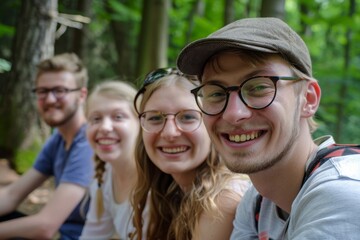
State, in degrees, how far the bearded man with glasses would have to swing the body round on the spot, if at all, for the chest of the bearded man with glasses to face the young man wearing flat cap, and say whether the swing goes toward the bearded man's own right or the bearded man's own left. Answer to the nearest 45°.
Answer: approximately 45° to the bearded man's own left

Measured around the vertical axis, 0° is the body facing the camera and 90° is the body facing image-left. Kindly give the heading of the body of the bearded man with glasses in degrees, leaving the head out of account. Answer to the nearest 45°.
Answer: approximately 45°

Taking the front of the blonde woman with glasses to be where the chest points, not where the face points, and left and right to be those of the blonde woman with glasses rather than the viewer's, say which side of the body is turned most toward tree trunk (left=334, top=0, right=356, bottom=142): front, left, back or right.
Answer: back

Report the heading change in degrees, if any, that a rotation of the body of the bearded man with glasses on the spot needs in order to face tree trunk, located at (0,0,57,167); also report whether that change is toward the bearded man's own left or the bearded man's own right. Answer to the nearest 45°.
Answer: approximately 135° to the bearded man's own right

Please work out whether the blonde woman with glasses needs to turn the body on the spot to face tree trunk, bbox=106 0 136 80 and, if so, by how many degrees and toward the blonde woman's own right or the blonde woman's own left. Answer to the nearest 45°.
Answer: approximately 135° to the blonde woman's own right

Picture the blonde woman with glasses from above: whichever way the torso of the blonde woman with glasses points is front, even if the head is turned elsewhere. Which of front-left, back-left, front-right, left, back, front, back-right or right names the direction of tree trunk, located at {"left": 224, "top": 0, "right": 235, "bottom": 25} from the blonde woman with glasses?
back-right

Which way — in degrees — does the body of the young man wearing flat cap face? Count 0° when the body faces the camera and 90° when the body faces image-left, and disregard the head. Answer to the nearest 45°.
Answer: approximately 45°

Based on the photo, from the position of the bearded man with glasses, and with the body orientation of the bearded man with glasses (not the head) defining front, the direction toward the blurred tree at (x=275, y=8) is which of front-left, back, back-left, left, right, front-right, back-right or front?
back-left

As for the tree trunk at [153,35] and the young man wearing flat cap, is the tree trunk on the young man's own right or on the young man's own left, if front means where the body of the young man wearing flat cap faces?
on the young man's own right
